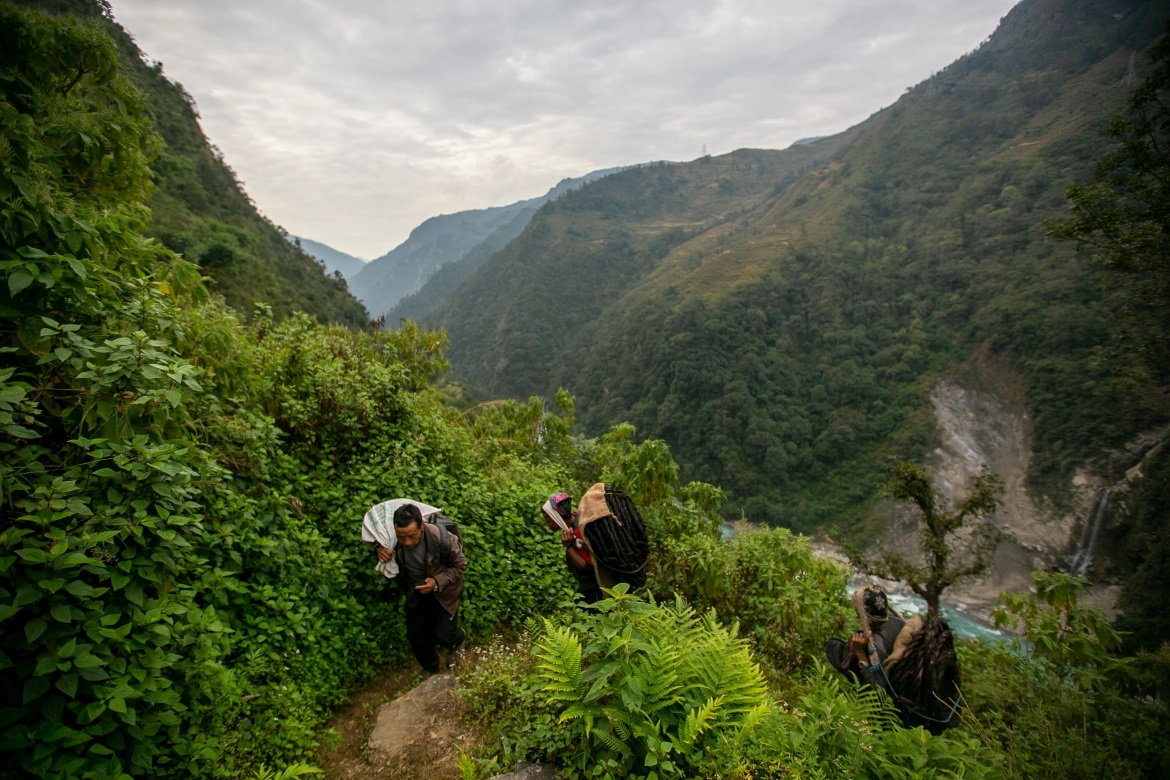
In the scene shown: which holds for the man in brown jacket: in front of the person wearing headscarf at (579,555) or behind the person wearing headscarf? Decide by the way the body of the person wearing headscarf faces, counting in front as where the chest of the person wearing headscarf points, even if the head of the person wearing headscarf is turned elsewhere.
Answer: in front

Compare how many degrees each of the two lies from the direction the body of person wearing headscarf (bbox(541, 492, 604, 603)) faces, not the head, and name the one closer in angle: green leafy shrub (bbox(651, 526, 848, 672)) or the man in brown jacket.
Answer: the man in brown jacket

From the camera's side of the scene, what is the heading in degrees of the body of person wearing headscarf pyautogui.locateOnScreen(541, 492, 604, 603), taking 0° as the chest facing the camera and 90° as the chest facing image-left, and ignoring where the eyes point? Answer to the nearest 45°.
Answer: approximately 90°

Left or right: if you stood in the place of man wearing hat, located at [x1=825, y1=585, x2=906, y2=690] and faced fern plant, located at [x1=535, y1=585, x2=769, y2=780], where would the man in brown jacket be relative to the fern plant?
right

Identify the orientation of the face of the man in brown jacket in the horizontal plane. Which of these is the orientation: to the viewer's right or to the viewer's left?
to the viewer's left

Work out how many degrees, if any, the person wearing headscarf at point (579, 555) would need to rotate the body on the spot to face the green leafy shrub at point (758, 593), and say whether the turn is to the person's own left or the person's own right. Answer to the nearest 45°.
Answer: approximately 135° to the person's own right

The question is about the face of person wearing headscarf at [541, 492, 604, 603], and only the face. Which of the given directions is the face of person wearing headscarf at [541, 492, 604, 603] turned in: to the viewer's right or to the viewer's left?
to the viewer's left

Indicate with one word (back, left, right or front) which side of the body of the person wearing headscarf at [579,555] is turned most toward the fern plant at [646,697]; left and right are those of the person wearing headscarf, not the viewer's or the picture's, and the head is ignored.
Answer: left

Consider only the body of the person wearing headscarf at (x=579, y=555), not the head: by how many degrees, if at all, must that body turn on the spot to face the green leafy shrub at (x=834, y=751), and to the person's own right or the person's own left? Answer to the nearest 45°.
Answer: approximately 90° to the person's own left

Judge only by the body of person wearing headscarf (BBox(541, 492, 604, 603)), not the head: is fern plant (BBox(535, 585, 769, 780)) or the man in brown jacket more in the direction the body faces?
the man in brown jacket
